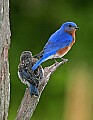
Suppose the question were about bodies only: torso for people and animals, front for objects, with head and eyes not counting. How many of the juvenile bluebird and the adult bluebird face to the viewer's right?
1

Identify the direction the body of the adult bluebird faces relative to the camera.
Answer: to the viewer's right

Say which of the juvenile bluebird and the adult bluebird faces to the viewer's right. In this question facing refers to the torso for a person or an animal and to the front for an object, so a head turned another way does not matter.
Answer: the adult bluebird
